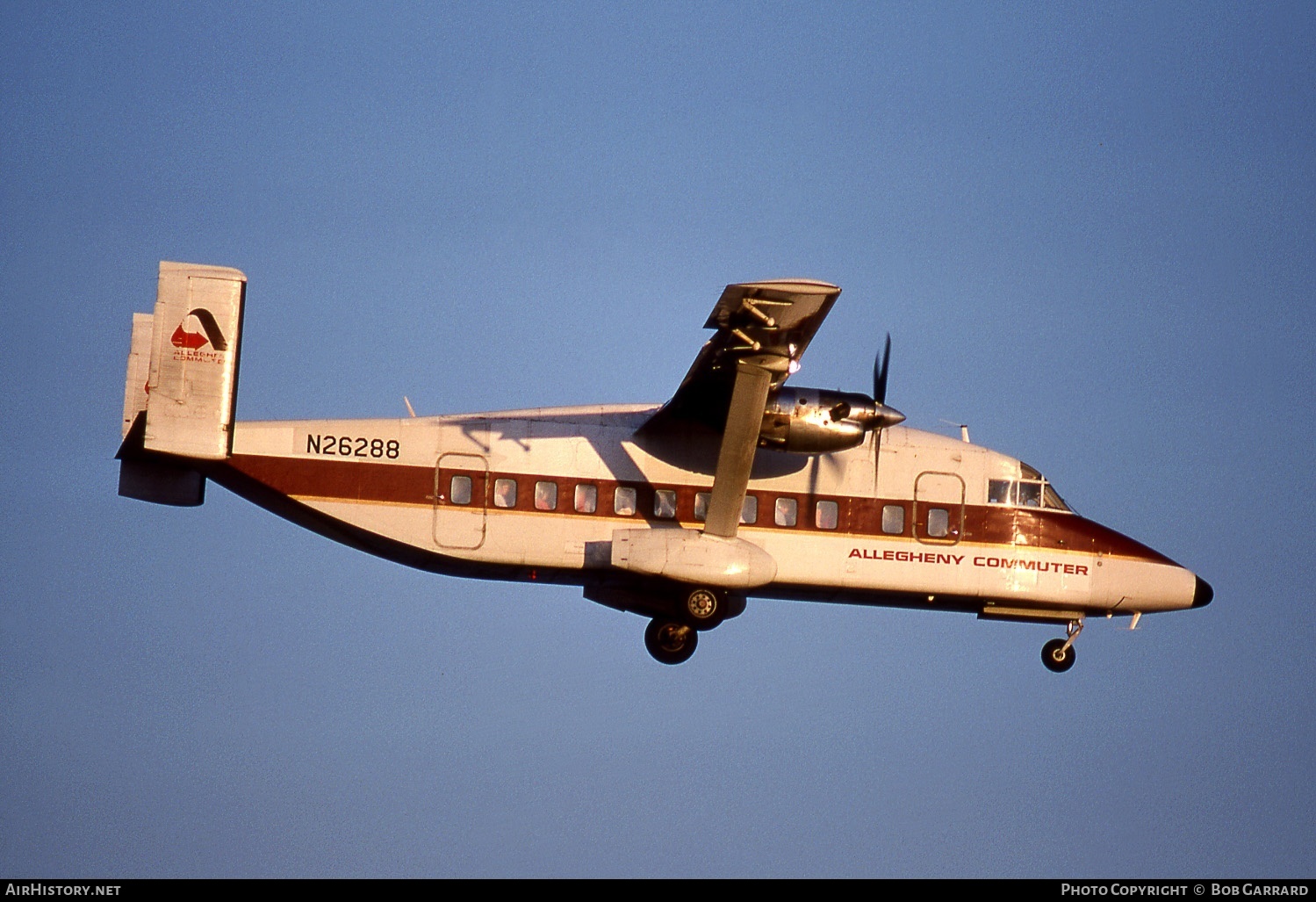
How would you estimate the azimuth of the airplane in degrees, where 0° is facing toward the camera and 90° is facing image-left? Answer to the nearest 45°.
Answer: approximately 270°
